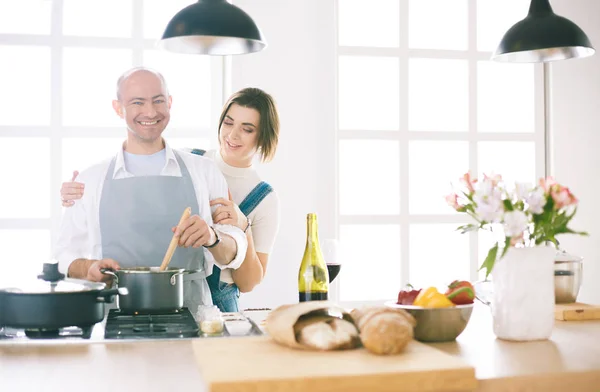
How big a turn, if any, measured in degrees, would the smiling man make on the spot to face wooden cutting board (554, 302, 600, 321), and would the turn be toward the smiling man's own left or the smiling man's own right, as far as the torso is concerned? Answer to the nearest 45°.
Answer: approximately 45° to the smiling man's own left

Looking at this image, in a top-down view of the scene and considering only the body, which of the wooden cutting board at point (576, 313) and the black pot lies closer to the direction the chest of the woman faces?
the black pot

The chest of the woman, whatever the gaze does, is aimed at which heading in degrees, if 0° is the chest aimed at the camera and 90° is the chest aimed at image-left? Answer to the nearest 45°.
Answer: approximately 45°

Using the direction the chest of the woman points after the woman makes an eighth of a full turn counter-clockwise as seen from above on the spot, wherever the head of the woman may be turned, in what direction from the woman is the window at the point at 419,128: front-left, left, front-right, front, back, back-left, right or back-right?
back-left

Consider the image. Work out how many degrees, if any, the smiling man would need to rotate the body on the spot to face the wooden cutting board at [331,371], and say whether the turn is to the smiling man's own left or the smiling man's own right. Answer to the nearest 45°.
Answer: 0° — they already face it

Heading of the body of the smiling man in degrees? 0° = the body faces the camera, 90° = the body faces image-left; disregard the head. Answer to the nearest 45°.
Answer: approximately 0°

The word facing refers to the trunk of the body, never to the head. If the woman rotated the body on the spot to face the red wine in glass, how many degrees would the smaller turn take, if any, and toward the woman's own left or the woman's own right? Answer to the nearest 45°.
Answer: approximately 45° to the woman's own left

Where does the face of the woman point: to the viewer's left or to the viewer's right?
to the viewer's left

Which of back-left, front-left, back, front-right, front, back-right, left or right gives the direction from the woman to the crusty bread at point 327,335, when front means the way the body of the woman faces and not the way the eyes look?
front-left

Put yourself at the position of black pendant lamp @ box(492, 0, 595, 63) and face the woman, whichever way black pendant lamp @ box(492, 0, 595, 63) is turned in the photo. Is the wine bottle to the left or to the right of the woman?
left

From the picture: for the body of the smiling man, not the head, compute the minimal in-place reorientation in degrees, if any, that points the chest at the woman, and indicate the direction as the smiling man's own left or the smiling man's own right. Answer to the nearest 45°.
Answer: approximately 135° to the smiling man's own left
